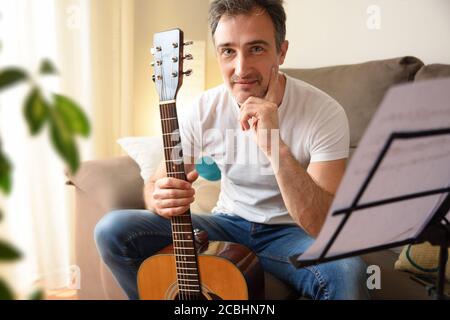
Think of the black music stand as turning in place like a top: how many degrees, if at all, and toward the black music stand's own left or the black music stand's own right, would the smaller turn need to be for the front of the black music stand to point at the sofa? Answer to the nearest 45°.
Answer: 0° — it already faces it

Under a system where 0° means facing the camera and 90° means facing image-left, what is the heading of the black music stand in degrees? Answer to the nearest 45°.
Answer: approximately 135°

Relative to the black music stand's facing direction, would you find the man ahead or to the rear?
ahead
